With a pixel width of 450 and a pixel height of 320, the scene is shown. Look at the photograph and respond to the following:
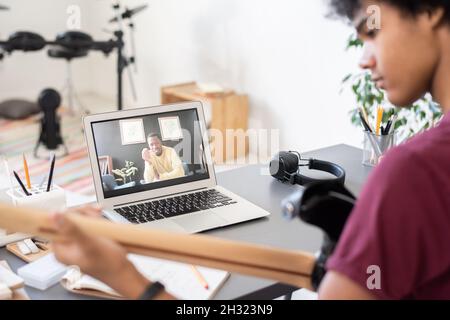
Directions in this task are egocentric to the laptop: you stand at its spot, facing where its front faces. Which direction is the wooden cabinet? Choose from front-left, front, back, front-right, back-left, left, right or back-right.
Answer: back-left

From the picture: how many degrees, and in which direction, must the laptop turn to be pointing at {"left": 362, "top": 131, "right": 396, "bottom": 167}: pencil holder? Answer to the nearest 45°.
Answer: approximately 45° to its left

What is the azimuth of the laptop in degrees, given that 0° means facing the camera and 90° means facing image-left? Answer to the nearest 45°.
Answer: approximately 315°

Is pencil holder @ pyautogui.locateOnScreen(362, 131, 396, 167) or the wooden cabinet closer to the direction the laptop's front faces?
the pencil holder

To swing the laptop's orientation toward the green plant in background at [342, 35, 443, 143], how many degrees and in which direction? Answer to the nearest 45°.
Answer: approximately 90° to its left
